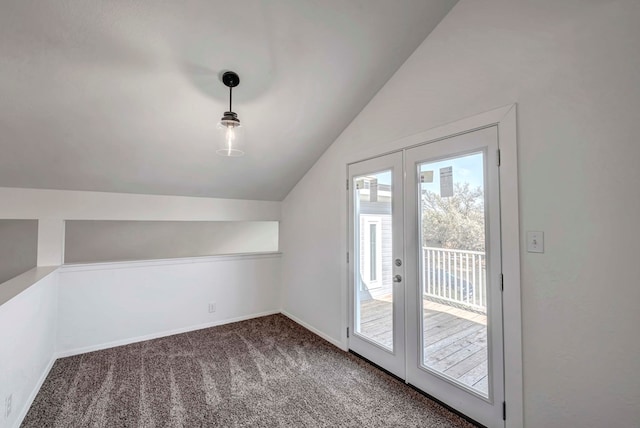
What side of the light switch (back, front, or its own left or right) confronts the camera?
front

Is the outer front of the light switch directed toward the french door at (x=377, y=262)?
no

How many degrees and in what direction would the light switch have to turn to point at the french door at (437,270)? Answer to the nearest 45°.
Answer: approximately 90° to its right

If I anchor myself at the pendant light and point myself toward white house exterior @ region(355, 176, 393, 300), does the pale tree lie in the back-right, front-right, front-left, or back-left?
front-right

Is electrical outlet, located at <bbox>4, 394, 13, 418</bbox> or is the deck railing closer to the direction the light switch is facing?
the electrical outlet

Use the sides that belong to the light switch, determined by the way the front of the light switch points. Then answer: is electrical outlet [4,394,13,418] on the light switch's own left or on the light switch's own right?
on the light switch's own right

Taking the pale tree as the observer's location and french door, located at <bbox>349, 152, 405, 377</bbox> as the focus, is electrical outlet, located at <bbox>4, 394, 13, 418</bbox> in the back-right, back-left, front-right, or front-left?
front-right

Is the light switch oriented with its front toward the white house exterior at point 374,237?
no

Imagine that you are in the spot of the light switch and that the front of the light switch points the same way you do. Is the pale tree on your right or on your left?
on your right

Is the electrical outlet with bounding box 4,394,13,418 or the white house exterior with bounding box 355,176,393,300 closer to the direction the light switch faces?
the electrical outlet

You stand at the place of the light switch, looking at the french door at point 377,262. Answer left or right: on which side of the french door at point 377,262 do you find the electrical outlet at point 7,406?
left

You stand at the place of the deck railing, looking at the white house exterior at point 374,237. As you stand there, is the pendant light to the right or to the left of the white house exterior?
left

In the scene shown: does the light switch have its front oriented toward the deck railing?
no

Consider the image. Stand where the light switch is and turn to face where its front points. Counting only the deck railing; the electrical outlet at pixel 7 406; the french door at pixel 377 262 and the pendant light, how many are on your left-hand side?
0
